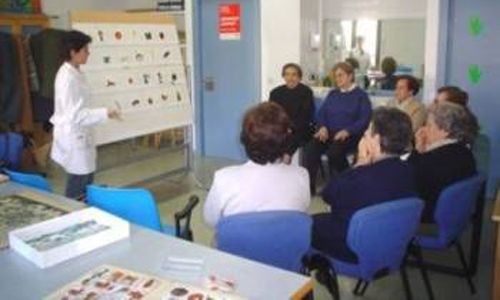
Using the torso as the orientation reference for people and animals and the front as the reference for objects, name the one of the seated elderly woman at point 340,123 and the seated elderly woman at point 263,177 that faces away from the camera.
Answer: the seated elderly woman at point 263,177

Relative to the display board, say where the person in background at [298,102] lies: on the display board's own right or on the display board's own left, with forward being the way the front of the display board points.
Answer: on the display board's own left

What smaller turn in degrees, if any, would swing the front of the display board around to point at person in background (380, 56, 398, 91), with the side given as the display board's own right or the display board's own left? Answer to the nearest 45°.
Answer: approximately 45° to the display board's own left

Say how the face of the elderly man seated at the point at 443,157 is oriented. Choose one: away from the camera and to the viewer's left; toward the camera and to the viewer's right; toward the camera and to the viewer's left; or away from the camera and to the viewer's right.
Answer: away from the camera and to the viewer's left

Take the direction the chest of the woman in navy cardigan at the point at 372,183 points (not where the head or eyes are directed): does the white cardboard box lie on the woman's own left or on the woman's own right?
on the woman's own left

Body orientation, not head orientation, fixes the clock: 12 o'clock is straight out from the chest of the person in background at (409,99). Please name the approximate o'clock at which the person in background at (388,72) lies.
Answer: the person in background at (388,72) is roughly at 4 o'clock from the person in background at (409,99).

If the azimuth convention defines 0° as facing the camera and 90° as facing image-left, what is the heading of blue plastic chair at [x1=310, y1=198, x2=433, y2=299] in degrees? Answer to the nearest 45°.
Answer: approximately 135°

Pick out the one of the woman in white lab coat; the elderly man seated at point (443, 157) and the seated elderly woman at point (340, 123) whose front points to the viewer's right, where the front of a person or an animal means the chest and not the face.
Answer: the woman in white lab coat

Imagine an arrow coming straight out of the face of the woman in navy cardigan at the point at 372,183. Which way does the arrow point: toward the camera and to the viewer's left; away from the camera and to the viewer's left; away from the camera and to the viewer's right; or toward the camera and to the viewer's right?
away from the camera and to the viewer's left

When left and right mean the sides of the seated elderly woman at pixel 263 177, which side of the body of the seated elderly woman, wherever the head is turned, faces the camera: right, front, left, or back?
back

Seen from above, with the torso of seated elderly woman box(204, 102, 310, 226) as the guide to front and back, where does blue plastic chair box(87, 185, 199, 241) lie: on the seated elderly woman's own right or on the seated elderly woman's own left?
on the seated elderly woman's own left

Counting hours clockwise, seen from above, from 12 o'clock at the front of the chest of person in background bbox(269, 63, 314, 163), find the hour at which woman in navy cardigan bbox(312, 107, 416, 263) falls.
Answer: The woman in navy cardigan is roughly at 12 o'clock from the person in background.

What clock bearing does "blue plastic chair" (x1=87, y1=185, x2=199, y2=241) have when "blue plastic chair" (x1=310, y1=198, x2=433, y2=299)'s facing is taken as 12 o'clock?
"blue plastic chair" (x1=87, y1=185, x2=199, y2=241) is roughly at 10 o'clock from "blue plastic chair" (x1=310, y1=198, x2=433, y2=299).
